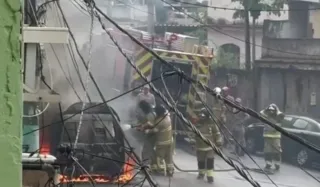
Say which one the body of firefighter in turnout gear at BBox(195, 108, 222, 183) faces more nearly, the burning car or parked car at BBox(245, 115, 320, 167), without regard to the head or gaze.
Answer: the burning car

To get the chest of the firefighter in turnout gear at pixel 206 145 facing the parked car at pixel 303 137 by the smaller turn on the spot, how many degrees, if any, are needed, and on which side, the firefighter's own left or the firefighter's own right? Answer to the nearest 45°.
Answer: approximately 90° to the firefighter's own left

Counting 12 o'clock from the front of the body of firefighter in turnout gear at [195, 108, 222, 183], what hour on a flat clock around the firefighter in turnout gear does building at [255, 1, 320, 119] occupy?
The building is roughly at 7 o'clock from the firefighter in turnout gear.

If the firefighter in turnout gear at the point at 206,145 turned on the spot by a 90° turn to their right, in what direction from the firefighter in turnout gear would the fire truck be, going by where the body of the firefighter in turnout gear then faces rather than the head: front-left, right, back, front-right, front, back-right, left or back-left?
front-right

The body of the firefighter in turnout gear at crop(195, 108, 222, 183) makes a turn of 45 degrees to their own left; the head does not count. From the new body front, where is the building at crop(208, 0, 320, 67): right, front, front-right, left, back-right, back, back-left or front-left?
back

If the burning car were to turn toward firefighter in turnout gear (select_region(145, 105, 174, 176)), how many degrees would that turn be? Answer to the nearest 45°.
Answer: approximately 90° to its right

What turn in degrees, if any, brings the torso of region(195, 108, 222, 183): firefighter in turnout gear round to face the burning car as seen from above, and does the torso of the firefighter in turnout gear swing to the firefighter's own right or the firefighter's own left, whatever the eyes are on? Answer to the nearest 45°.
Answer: approximately 90° to the firefighter's own right
